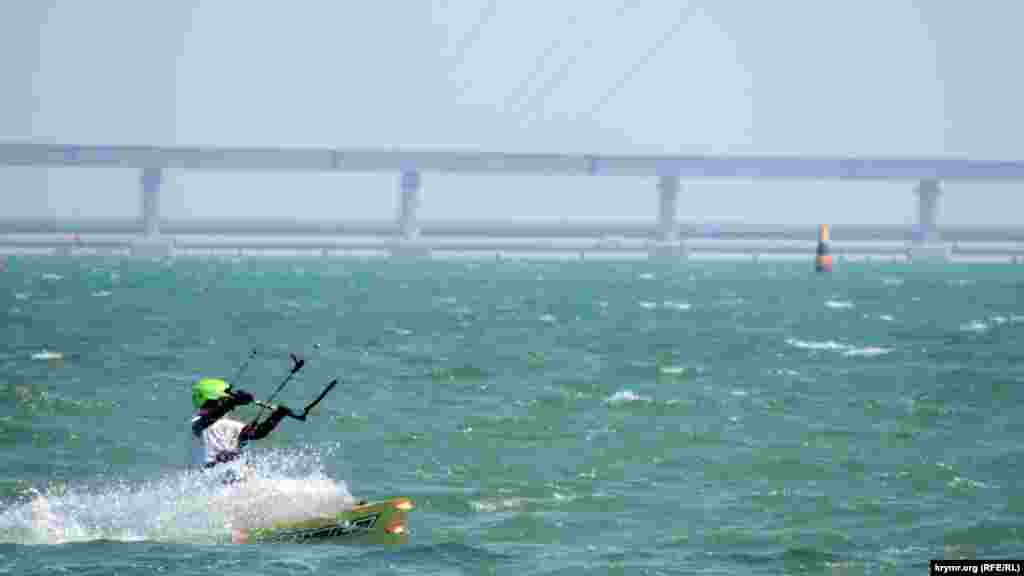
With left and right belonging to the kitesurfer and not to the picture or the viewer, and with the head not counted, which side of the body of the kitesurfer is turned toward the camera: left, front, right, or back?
right
